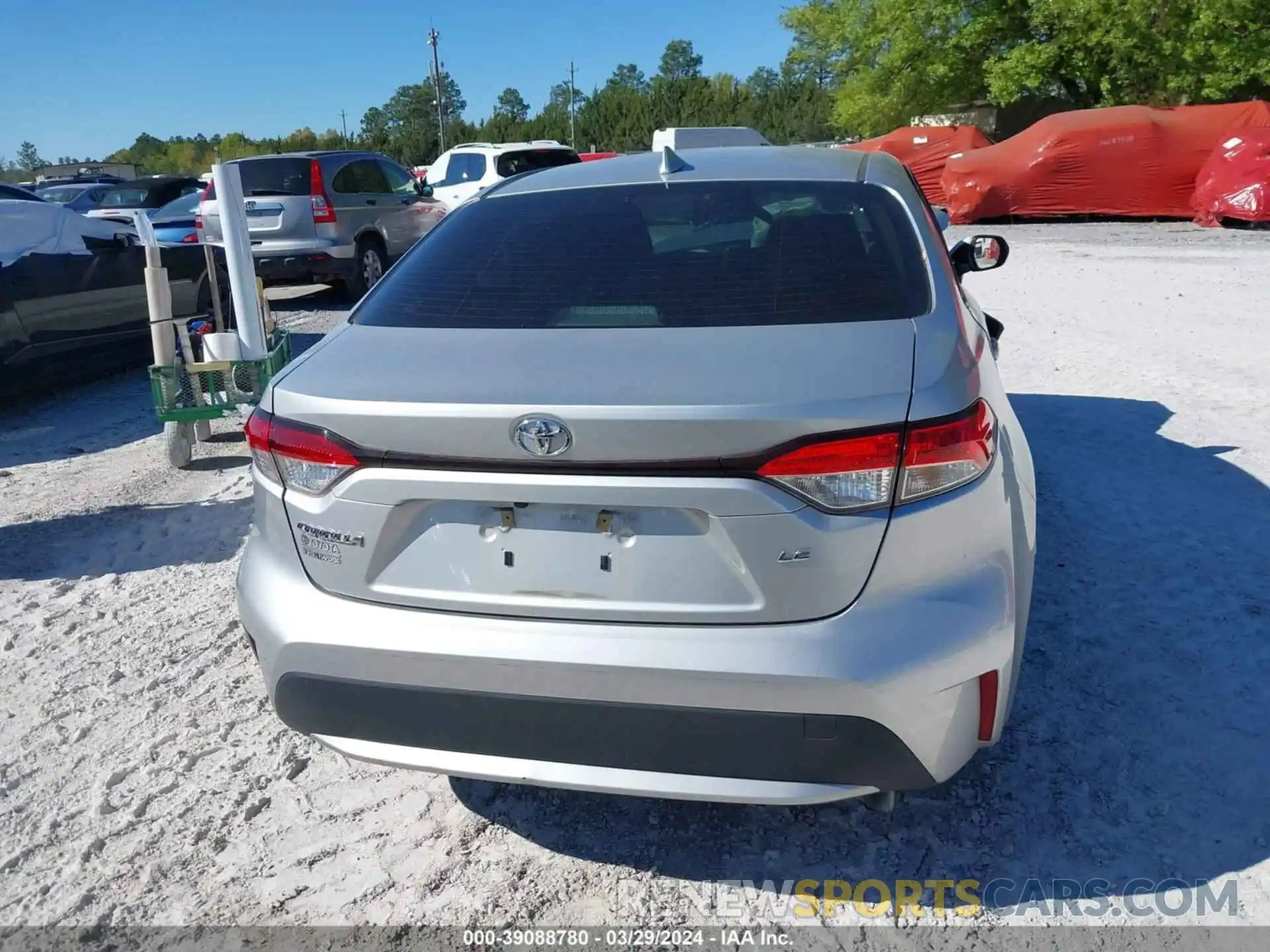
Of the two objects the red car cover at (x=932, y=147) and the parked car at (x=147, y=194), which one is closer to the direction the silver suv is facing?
the red car cover

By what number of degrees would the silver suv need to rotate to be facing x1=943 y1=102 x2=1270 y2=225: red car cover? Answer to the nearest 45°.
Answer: approximately 45° to its right

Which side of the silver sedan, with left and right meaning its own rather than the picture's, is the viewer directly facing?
back

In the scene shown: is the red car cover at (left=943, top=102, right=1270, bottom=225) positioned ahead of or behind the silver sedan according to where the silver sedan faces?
ahead

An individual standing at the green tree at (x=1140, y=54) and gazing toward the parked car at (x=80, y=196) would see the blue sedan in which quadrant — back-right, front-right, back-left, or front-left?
front-left

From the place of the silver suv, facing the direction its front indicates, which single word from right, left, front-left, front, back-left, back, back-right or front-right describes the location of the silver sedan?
back-right

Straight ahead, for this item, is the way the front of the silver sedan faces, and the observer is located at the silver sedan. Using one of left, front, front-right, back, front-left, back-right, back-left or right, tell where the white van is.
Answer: front

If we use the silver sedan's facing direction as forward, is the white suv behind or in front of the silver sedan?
in front

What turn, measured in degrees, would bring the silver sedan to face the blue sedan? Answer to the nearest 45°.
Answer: approximately 45° to its left

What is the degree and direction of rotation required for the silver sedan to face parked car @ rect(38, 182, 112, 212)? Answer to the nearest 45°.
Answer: approximately 45° to its left

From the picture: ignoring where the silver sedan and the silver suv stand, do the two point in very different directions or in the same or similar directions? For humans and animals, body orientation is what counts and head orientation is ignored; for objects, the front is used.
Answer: same or similar directions
